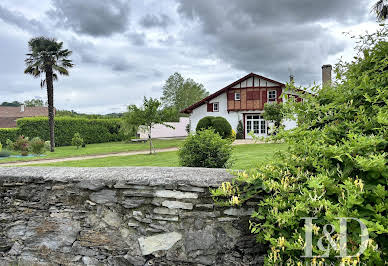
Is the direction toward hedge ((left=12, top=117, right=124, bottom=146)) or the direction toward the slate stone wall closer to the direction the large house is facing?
the slate stone wall

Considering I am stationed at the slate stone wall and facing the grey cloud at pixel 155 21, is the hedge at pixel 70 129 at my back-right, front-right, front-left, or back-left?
front-left

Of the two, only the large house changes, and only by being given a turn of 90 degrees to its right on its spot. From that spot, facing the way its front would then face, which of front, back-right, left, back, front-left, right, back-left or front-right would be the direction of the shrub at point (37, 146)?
front-left

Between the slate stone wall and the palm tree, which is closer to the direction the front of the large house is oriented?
the slate stone wall

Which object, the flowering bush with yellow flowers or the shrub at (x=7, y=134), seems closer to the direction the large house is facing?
the flowering bush with yellow flowers

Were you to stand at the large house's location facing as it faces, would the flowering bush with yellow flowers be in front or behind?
in front

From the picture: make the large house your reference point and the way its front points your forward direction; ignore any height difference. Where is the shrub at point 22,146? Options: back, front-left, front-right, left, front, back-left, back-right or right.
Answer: front-right

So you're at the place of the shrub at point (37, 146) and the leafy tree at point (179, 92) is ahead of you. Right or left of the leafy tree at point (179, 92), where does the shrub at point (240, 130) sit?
right

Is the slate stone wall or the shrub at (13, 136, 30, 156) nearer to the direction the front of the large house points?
the slate stone wall

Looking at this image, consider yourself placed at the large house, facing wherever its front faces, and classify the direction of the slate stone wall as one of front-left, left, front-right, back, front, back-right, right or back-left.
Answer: front

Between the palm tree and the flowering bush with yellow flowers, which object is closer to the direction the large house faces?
the flowering bush with yellow flowers

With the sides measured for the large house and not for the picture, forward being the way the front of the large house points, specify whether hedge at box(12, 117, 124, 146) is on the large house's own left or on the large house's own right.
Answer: on the large house's own right

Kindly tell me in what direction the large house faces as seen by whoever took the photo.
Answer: facing the viewer
